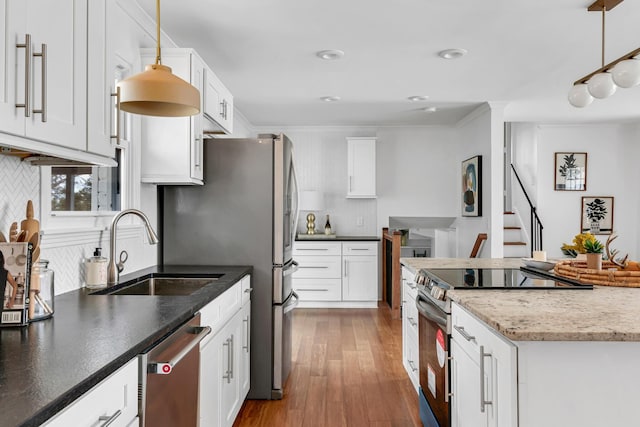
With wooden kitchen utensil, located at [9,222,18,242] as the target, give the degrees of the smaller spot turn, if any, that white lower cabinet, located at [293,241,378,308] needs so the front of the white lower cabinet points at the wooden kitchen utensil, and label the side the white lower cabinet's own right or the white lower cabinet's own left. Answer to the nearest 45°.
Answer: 0° — it already faces it

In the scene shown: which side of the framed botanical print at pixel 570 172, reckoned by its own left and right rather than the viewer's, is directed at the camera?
front

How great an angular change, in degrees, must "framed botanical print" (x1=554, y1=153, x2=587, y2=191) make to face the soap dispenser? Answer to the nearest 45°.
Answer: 0° — it already faces it

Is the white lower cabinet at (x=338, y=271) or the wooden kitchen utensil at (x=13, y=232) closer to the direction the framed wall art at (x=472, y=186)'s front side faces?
the white lower cabinet

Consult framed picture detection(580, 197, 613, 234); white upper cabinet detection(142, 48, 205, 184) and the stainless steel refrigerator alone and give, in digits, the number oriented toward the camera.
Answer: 1

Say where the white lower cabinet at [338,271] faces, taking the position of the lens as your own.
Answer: facing the viewer

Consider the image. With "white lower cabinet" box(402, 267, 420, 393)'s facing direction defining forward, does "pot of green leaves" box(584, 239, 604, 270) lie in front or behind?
behind

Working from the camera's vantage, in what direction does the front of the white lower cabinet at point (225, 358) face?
facing to the right of the viewer

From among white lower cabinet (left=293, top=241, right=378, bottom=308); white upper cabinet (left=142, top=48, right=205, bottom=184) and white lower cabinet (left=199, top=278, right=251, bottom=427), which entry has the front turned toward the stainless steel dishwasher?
white lower cabinet (left=293, top=241, right=378, bottom=308)

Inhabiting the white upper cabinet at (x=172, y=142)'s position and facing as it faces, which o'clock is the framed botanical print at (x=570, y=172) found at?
The framed botanical print is roughly at 11 o'clock from the white upper cabinet.

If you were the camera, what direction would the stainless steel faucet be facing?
facing to the right of the viewer

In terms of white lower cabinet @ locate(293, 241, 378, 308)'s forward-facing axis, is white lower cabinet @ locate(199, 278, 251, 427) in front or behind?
in front

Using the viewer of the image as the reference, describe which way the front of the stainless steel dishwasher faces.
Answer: facing to the right of the viewer

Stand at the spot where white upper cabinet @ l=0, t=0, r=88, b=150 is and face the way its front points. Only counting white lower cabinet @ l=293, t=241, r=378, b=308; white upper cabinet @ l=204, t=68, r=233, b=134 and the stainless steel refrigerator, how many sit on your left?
3

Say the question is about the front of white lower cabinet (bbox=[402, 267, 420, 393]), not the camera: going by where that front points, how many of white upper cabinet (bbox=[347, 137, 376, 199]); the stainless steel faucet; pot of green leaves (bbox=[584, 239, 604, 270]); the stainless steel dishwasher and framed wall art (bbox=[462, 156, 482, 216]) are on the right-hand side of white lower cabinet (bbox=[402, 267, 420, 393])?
2

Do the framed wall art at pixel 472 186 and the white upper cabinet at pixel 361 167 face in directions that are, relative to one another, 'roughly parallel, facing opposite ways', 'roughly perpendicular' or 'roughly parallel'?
roughly perpendicular

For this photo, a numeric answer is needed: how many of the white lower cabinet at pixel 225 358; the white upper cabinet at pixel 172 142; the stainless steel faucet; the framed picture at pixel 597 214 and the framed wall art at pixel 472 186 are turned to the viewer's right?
3

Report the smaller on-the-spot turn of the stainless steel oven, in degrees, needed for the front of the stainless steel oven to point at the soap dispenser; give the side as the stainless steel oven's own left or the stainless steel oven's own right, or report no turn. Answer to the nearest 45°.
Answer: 0° — it already faces it

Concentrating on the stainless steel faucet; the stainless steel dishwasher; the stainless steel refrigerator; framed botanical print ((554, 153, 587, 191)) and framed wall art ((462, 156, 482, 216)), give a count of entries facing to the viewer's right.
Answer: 3

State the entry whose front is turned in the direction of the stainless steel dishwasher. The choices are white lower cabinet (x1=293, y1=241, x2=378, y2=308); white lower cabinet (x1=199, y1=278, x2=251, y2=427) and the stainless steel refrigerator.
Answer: white lower cabinet (x1=293, y1=241, x2=378, y2=308)

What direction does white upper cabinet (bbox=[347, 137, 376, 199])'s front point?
toward the camera

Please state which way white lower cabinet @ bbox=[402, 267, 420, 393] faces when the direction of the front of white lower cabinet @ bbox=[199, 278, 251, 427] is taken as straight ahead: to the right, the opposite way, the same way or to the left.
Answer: the opposite way

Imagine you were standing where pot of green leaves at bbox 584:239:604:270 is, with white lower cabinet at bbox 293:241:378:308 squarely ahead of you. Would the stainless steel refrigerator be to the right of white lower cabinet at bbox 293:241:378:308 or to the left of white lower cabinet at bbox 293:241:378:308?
left
